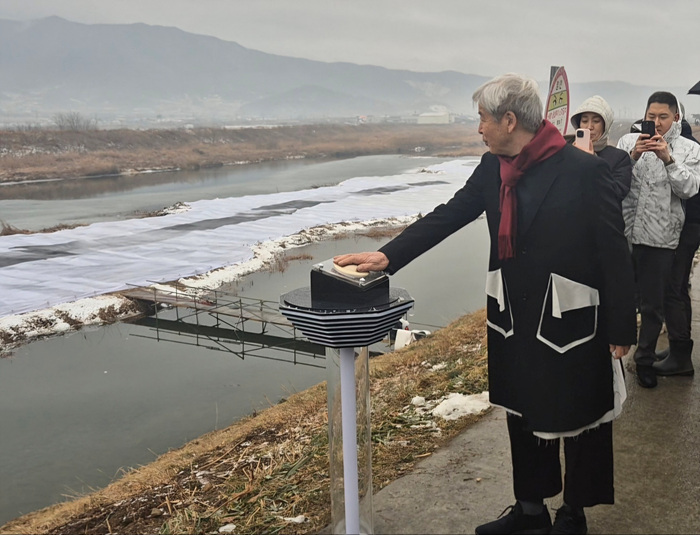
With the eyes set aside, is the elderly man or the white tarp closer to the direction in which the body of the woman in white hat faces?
the elderly man

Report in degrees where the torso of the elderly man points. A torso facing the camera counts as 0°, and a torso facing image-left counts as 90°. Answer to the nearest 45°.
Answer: approximately 45°

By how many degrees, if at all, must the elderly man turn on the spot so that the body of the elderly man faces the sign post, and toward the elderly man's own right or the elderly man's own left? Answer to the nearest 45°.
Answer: approximately 135° to the elderly man's own right

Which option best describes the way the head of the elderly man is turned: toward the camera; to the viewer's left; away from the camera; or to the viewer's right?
to the viewer's left

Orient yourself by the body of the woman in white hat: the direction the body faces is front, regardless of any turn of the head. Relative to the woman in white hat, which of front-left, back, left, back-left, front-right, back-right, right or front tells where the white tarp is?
right

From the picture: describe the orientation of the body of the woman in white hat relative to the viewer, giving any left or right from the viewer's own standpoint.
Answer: facing the viewer and to the left of the viewer

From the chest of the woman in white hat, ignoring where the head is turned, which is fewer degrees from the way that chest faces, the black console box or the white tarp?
the black console box

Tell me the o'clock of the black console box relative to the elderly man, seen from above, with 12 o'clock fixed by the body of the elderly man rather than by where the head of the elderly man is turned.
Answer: The black console box is roughly at 1 o'clock from the elderly man.

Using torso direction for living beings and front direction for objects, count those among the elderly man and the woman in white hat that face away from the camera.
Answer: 0

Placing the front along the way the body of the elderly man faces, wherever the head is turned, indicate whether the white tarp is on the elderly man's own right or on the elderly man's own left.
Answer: on the elderly man's own right

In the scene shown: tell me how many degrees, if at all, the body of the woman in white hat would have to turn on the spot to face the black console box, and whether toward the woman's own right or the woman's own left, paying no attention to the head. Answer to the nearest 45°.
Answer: approximately 45° to the woman's own left
